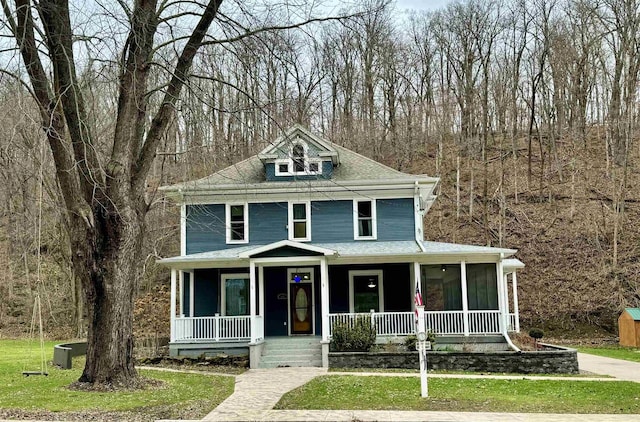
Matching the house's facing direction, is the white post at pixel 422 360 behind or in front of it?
in front

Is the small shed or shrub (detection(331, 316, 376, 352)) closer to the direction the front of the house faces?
the shrub

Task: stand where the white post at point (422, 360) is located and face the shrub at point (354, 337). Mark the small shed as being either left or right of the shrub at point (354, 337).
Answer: right

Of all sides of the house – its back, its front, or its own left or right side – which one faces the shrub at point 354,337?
front

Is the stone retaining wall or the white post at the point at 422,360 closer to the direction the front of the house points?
the white post

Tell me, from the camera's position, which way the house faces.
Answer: facing the viewer

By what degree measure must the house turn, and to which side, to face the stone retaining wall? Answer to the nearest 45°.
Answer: approximately 45° to its left

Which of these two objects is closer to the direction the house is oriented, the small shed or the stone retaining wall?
the stone retaining wall

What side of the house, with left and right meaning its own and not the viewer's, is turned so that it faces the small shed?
left
